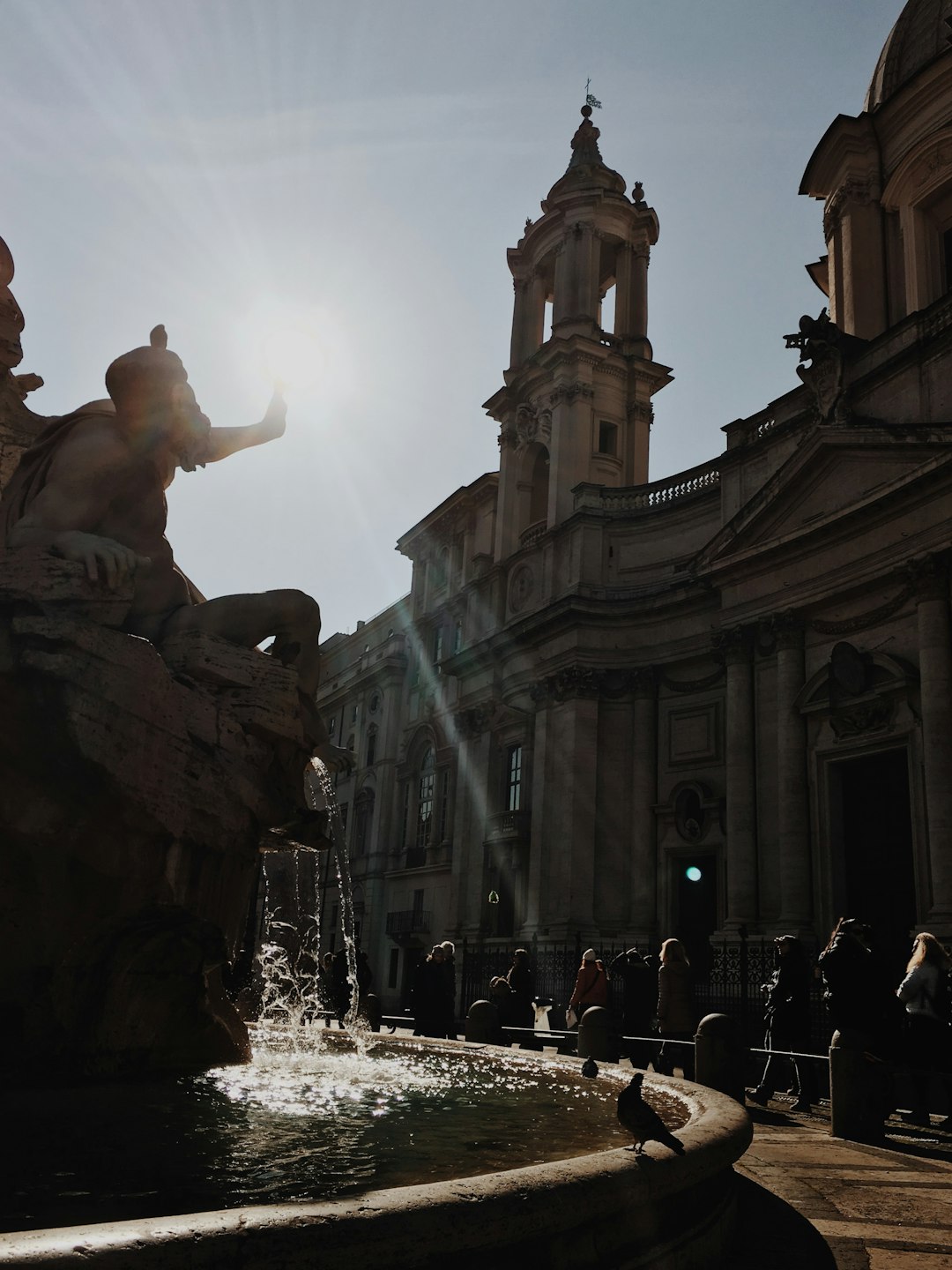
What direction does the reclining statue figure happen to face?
to the viewer's right

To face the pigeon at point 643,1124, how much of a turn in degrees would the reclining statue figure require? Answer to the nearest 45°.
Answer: approximately 45° to its right

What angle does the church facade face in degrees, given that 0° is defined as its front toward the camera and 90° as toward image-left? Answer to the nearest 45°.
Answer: approximately 45°

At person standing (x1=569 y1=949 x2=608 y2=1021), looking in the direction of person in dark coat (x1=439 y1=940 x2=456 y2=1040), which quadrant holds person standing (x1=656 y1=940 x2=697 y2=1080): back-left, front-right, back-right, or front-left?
back-left

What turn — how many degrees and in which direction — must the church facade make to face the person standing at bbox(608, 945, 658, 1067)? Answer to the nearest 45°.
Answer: approximately 45° to its left

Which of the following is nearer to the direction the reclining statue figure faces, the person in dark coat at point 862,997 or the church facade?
the person in dark coat
